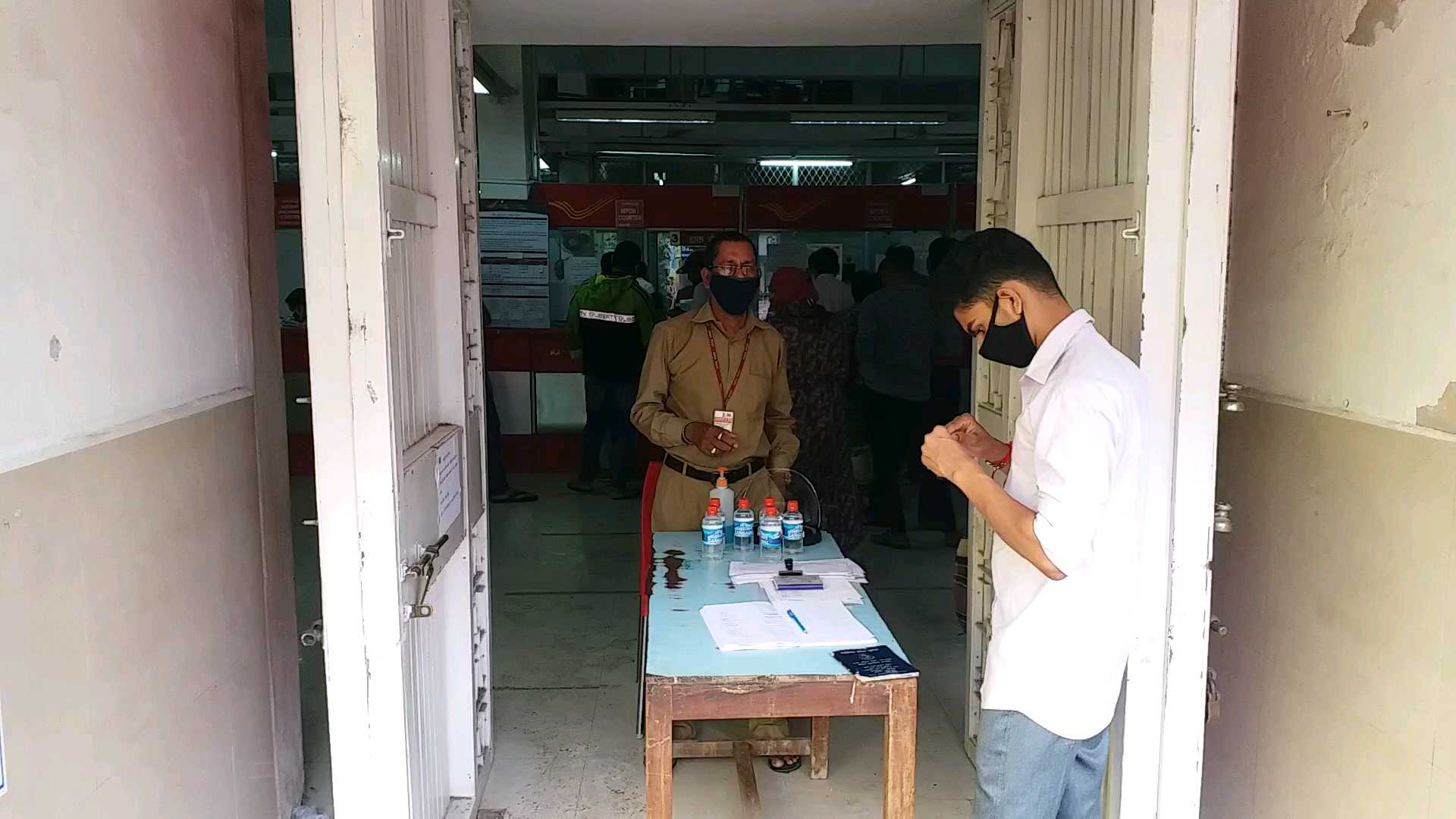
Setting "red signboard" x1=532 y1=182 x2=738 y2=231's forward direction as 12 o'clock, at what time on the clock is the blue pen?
The blue pen is roughly at 12 o'clock from the red signboard.

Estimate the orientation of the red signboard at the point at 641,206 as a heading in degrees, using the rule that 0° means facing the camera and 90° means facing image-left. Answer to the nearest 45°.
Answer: approximately 0°

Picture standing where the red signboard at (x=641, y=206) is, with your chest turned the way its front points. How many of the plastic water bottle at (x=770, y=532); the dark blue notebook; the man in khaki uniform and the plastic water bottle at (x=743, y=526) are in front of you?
4

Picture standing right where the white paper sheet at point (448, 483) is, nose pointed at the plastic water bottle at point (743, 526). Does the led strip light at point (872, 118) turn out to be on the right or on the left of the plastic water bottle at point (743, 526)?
left

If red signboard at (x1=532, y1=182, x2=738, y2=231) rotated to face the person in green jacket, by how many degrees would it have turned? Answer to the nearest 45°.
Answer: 0° — it already faces them

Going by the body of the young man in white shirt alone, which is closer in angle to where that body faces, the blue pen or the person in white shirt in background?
the blue pen

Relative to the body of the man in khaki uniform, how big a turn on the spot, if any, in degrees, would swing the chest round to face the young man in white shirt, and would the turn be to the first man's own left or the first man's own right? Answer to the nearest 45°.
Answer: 0° — they already face them

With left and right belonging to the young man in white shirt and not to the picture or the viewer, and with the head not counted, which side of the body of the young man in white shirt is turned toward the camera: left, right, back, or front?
left

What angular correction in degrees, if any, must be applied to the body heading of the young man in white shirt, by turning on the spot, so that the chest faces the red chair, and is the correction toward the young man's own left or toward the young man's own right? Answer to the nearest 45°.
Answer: approximately 45° to the young man's own right

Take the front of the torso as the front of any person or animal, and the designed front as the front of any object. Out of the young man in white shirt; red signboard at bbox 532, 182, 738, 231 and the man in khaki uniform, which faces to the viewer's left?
the young man in white shirt

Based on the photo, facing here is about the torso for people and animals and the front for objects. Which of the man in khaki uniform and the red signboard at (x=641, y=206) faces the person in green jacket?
the red signboard

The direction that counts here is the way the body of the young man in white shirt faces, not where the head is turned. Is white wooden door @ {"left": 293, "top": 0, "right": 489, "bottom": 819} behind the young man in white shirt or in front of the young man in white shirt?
in front
